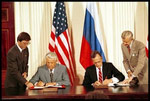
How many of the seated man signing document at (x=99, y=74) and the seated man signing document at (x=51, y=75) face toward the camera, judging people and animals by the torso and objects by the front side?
2

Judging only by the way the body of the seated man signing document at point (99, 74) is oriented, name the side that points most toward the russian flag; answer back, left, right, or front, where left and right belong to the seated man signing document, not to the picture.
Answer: back

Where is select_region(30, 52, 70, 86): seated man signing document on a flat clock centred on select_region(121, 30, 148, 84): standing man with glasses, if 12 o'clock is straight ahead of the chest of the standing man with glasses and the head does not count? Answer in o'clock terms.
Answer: The seated man signing document is roughly at 1 o'clock from the standing man with glasses.

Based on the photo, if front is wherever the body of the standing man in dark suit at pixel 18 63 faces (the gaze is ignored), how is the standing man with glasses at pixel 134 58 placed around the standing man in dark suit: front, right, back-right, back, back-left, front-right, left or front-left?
front-left

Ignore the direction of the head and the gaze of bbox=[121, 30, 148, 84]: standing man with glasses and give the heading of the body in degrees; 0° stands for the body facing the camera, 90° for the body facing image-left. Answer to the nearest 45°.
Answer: approximately 45°

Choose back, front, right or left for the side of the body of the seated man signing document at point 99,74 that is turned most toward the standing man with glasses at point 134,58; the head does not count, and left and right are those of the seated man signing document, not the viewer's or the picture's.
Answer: left

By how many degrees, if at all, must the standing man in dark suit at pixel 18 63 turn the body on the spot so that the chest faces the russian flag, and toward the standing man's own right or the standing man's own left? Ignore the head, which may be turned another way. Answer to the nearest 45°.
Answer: approximately 90° to the standing man's own left

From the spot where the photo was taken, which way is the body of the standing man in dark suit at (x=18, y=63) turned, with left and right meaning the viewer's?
facing the viewer and to the right of the viewer

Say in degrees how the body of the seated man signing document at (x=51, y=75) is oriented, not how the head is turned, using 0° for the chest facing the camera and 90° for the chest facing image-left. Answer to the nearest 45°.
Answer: approximately 0°

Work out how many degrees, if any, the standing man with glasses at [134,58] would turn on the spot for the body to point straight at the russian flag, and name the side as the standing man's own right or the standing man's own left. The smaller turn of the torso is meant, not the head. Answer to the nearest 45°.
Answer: approximately 90° to the standing man's own right

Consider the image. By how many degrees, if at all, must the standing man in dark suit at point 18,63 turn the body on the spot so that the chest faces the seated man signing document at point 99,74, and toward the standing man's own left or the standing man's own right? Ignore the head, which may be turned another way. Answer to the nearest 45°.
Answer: approximately 45° to the standing man's own left

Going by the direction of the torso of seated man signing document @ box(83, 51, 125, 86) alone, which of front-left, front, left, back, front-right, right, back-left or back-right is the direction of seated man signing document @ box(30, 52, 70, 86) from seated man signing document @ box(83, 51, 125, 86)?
right

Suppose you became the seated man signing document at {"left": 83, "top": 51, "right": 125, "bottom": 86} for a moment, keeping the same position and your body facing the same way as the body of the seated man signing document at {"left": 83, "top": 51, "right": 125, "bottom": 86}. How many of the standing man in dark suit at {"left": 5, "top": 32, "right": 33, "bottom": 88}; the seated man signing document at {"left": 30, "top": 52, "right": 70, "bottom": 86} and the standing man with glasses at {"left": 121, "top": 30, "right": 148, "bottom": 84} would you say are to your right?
2
